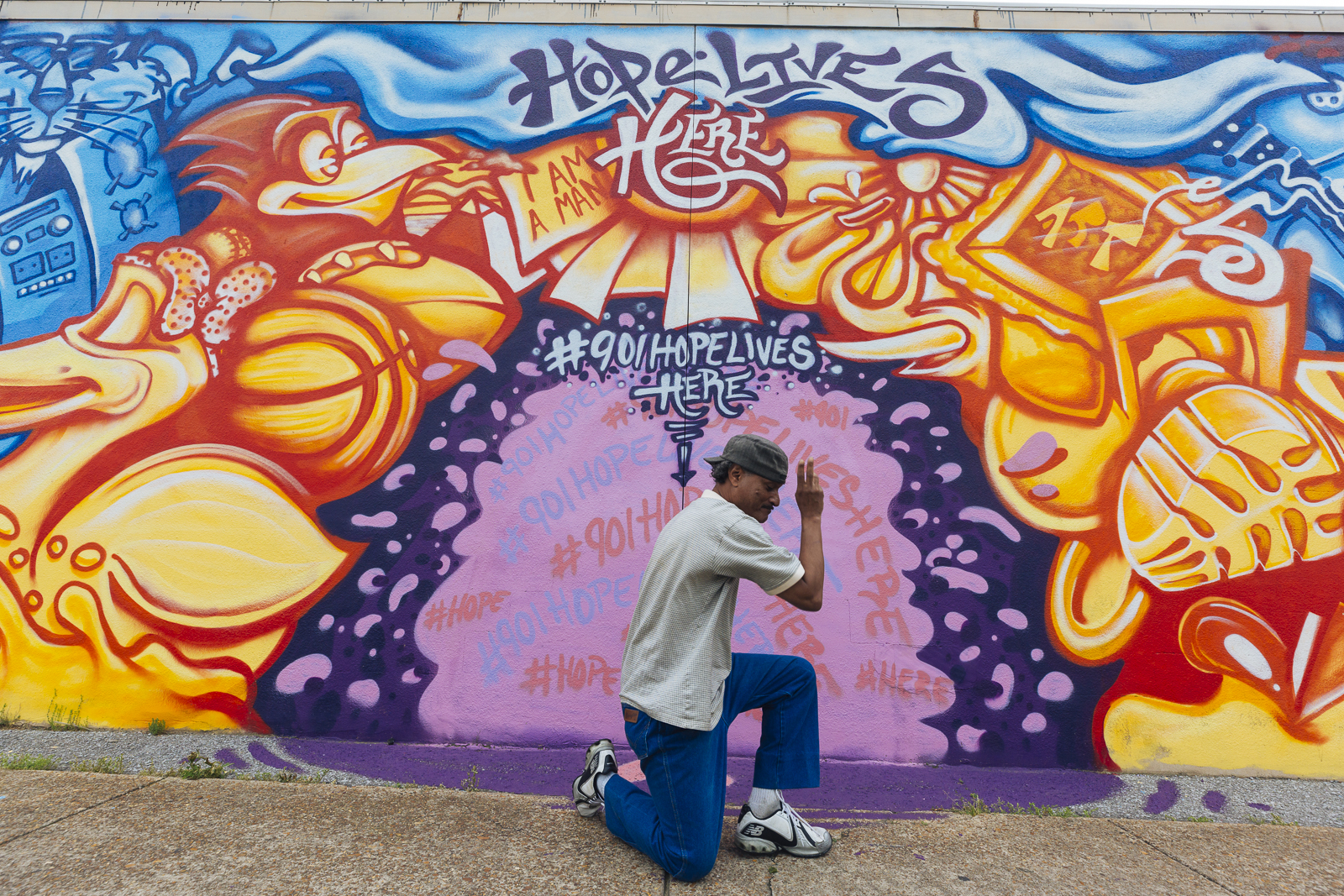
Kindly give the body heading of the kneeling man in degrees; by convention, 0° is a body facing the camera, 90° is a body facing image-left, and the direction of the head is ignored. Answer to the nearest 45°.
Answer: approximately 270°

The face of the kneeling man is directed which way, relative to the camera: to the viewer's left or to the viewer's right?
to the viewer's right
